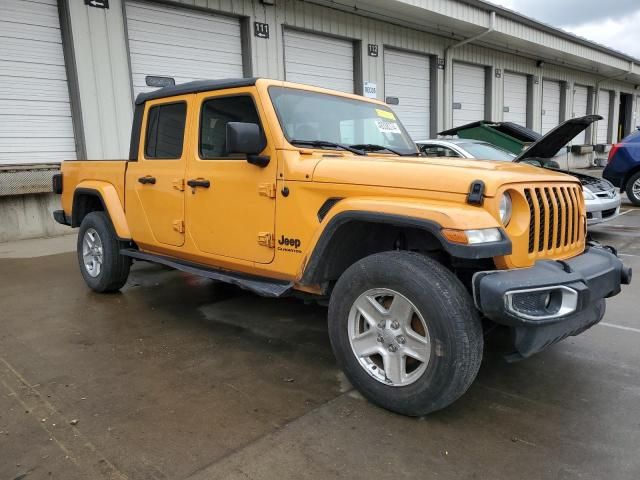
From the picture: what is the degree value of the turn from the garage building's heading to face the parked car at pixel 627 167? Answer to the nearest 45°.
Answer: approximately 45° to its left

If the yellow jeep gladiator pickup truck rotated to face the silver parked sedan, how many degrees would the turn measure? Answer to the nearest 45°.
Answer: approximately 90° to its left

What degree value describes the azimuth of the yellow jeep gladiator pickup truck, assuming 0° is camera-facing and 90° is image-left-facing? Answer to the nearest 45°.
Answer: approximately 315°

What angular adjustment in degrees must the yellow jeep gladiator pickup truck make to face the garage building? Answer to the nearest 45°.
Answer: approximately 135° to its left

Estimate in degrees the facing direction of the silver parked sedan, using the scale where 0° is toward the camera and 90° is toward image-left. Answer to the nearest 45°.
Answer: approximately 315°

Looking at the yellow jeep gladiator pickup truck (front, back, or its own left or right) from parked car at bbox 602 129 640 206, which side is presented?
left
